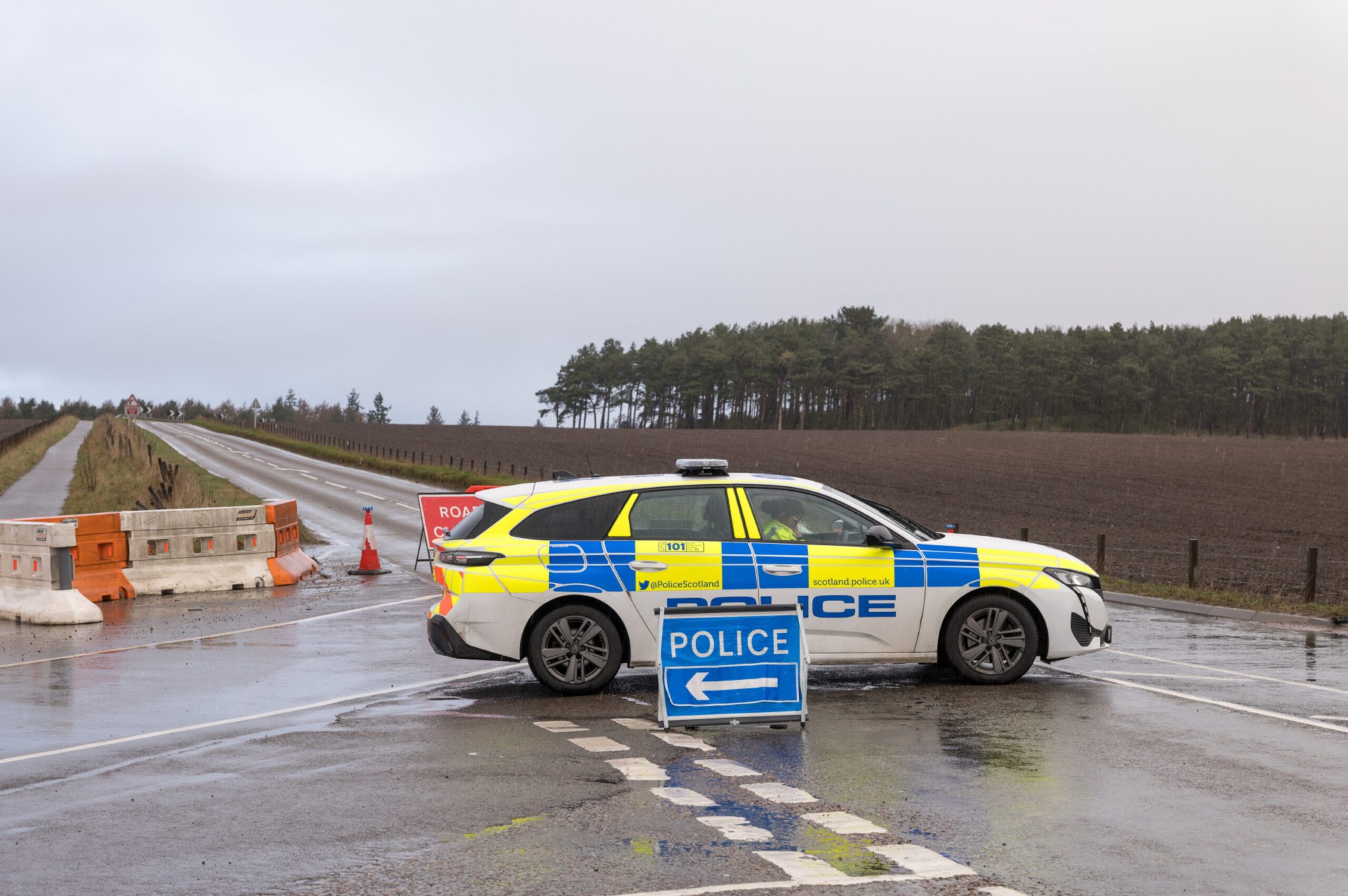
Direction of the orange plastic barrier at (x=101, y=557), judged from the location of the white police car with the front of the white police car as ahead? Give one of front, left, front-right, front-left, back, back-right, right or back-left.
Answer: back-left

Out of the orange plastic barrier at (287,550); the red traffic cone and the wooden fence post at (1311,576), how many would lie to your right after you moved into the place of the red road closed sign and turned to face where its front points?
2

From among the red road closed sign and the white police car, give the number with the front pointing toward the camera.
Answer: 1

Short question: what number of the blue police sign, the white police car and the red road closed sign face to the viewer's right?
1

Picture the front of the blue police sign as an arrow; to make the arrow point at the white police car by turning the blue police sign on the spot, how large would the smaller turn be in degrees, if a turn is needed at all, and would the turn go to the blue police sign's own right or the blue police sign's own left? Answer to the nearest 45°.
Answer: approximately 180°

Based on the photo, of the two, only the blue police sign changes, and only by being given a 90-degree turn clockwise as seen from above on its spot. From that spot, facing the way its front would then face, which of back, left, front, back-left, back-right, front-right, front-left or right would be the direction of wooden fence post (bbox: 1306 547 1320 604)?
back-right

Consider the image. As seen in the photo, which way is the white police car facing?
to the viewer's right

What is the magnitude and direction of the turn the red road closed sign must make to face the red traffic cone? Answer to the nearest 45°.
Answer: approximately 90° to its right

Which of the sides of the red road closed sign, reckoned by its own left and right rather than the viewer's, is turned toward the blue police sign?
front

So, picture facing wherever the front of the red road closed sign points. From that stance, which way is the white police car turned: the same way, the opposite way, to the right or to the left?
to the left
